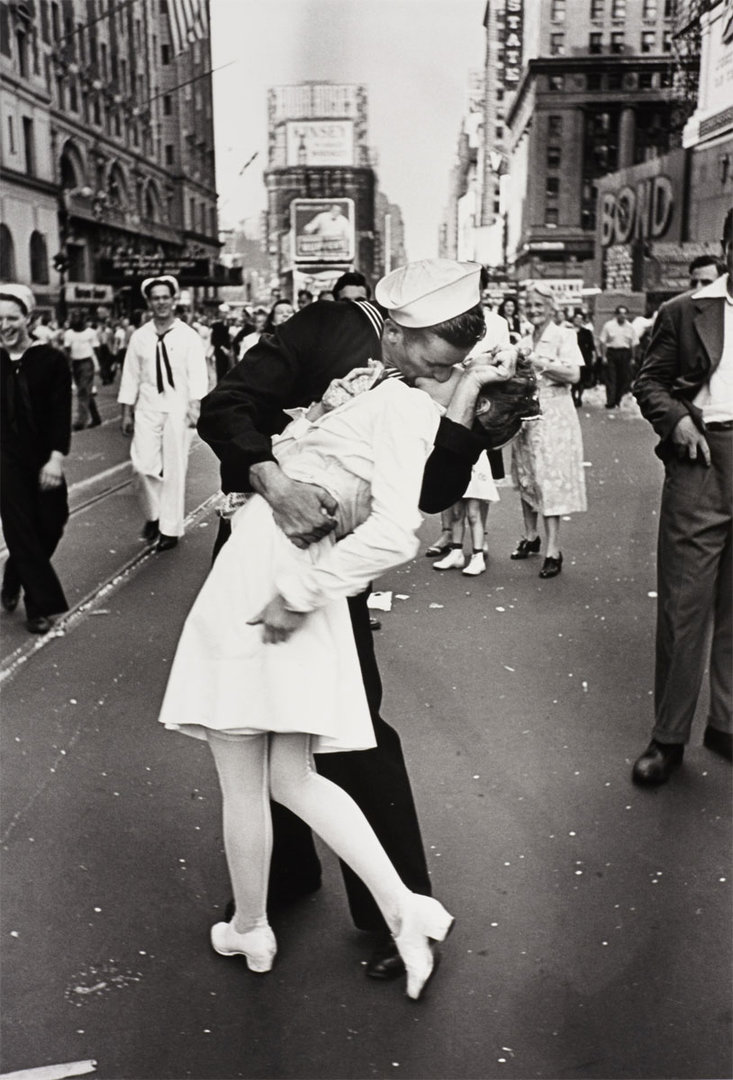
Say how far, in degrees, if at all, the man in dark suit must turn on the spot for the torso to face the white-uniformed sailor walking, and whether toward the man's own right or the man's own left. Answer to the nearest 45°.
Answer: approximately 135° to the man's own right

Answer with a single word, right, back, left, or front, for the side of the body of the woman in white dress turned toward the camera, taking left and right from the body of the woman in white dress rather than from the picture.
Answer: left

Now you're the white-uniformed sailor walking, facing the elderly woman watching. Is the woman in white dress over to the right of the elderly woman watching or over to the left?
right

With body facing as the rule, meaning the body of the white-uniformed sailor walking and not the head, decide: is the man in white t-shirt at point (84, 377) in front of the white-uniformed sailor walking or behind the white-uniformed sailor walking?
behind

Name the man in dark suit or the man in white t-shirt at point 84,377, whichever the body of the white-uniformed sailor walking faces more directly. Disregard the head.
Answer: the man in dark suit

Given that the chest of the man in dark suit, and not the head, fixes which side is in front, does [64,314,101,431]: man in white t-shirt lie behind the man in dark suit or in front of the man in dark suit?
behind

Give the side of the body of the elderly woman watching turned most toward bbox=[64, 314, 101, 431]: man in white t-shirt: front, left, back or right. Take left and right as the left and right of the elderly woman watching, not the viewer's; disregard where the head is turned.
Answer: right
